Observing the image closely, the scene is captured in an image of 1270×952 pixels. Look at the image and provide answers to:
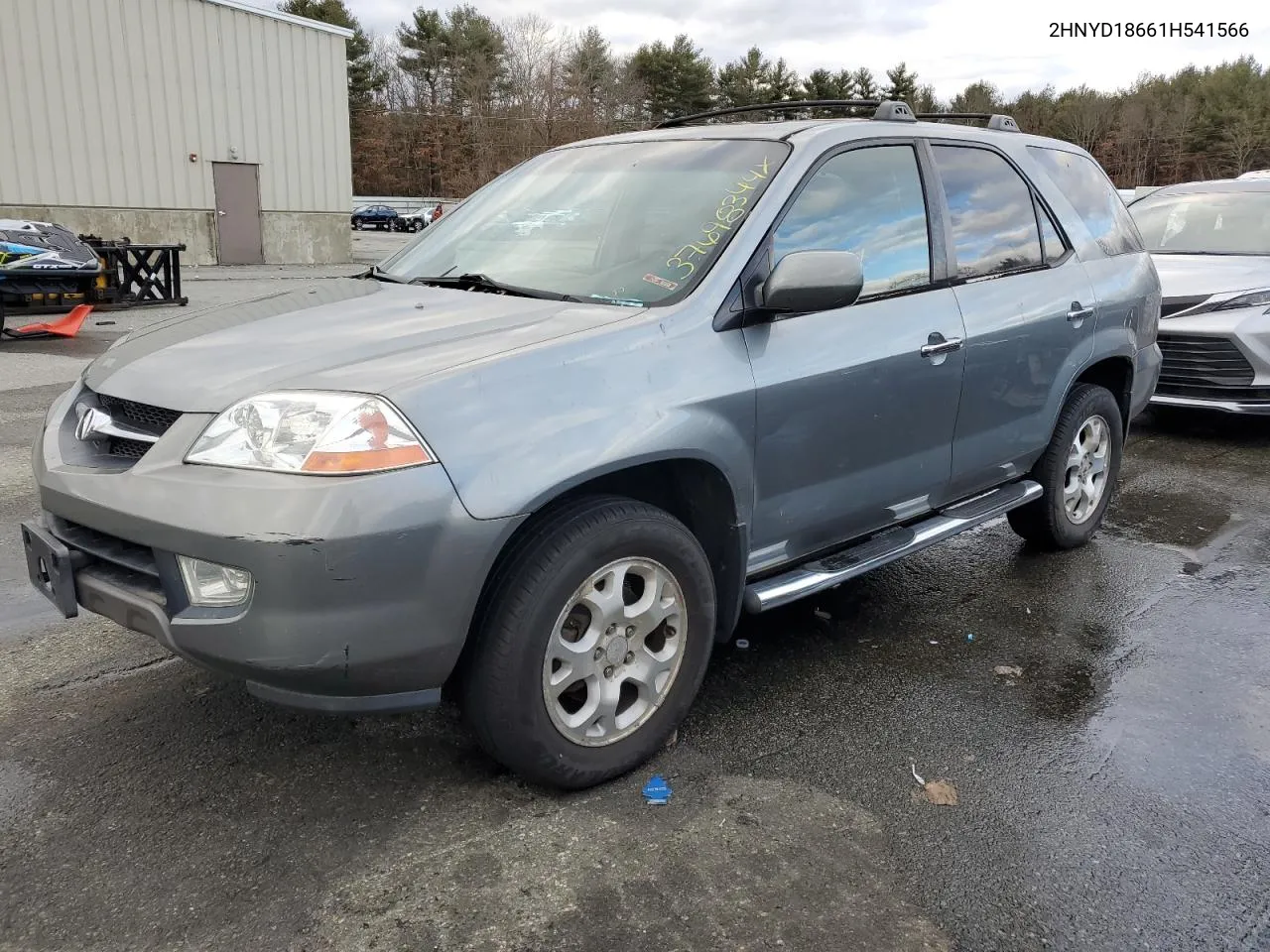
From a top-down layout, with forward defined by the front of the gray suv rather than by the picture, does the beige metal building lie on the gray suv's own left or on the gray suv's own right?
on the gray suv's own right

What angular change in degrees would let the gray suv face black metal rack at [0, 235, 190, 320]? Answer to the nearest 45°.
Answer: approximately 90° to its right

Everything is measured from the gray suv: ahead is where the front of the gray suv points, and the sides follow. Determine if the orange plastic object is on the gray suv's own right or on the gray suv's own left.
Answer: on the gray suv's own right

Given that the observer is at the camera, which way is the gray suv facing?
facing the viewer and to the left of the viewer

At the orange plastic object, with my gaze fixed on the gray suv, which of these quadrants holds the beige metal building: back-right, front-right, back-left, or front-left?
back-left
